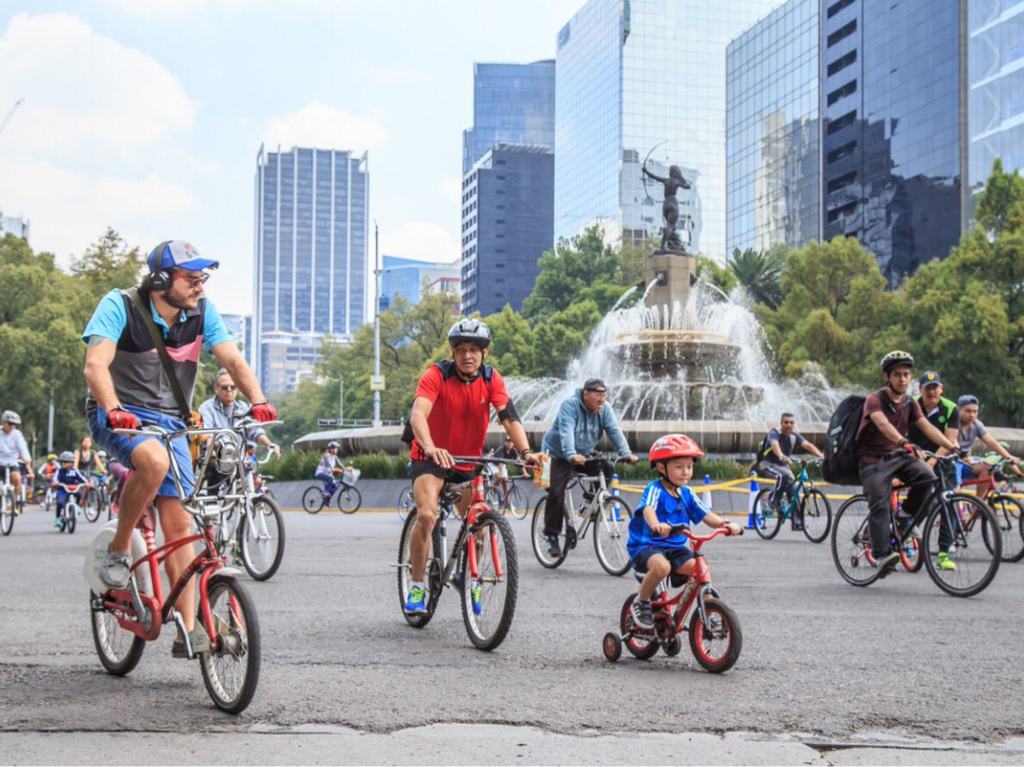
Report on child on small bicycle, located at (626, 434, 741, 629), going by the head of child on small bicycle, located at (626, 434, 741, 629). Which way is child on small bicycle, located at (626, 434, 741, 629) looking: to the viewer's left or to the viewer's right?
to the viewer's right

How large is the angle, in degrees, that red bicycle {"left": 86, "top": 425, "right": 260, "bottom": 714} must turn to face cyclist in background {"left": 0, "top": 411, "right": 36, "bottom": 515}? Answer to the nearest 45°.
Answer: approximately 135° to its left

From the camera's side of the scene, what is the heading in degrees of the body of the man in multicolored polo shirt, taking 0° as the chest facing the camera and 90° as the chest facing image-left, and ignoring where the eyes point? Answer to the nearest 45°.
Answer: approximately 315°

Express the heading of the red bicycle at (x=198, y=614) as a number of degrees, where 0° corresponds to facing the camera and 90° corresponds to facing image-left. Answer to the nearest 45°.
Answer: approximately 315°

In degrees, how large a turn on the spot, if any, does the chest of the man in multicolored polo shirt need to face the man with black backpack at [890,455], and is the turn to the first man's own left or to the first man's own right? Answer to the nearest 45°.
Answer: approximately 90° to the first man's own left

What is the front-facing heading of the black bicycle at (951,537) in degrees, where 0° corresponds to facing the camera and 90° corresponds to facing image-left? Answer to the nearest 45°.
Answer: approximately 315°

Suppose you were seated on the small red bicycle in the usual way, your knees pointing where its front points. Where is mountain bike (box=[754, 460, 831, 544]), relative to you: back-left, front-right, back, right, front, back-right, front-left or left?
back-left
